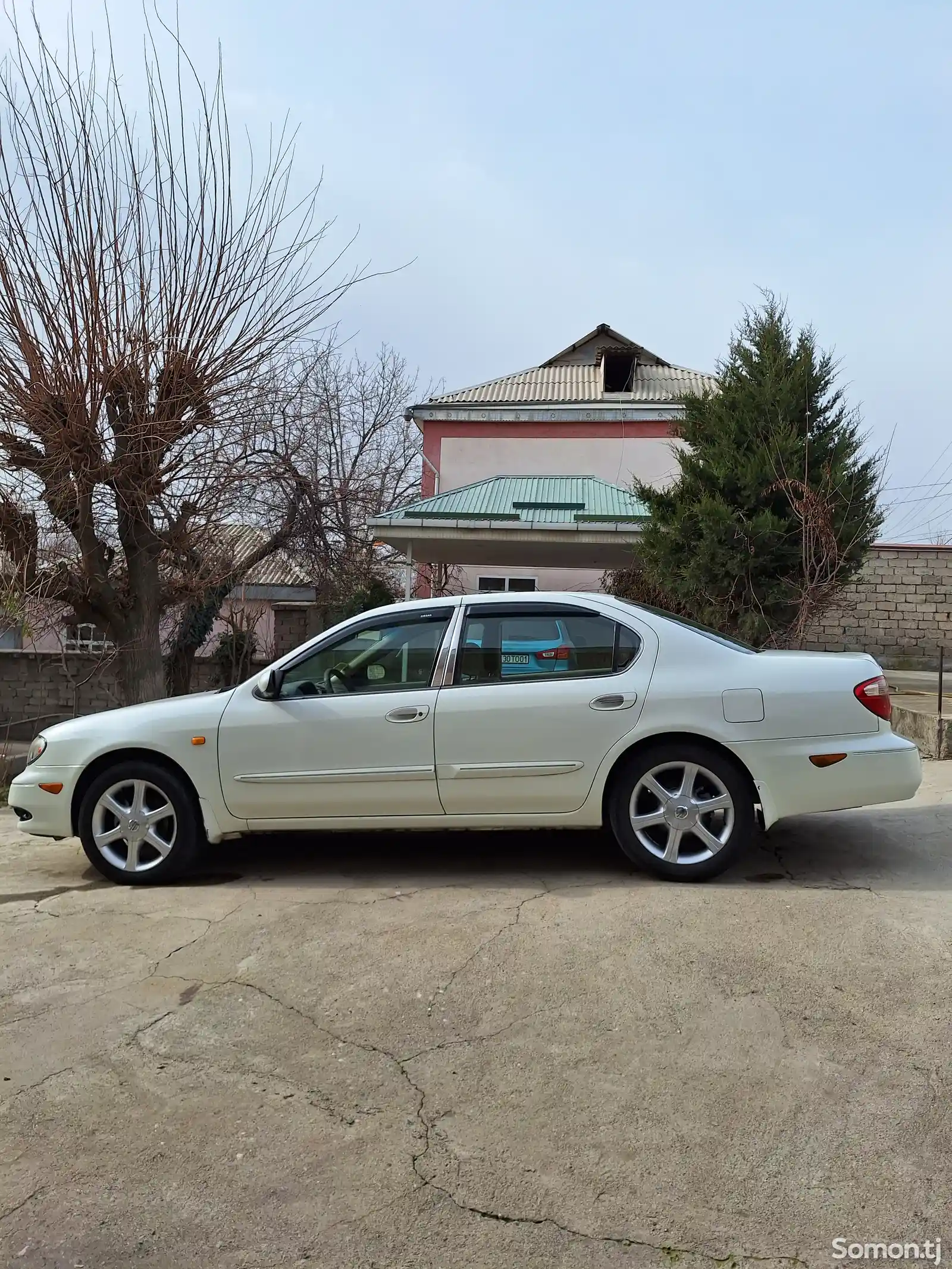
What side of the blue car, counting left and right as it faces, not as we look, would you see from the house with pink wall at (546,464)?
front

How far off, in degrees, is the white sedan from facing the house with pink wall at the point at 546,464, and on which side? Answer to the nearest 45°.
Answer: approximately 90° to its right

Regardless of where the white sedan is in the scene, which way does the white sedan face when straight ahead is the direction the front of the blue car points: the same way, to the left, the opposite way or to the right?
to the left

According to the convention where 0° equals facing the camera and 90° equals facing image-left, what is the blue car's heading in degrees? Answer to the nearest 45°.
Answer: approximately 180°

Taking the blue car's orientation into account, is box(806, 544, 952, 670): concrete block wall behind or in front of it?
in front

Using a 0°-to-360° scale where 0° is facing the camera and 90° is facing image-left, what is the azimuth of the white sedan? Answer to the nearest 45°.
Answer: approximately 90°

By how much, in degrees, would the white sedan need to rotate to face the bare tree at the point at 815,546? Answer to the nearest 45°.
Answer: approximately 135° to its right

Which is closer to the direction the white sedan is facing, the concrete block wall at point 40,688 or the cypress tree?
the concrete block wall

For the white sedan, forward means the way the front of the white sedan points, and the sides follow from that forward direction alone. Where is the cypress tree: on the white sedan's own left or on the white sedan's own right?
on the white sedan's own right
